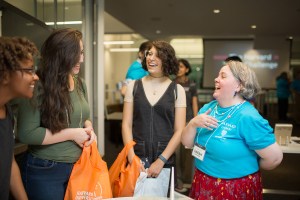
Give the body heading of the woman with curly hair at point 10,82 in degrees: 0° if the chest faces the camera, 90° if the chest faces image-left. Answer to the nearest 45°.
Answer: approximately 270°

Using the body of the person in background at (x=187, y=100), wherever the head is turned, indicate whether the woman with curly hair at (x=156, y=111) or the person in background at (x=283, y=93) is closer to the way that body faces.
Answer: the woman with curly hair

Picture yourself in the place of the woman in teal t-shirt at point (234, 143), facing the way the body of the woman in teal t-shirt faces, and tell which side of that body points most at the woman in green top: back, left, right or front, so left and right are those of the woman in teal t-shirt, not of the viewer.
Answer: front

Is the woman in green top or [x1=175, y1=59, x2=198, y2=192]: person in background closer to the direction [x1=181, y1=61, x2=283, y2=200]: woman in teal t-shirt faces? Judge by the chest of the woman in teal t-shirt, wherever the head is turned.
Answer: the woman in green top

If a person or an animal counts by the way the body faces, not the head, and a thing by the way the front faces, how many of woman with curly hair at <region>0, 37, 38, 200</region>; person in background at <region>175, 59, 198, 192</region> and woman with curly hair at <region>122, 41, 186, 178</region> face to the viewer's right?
1

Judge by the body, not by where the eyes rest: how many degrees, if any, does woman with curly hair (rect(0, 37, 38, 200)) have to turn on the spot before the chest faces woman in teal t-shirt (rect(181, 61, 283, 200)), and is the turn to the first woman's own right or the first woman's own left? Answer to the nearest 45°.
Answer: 0° — they already face them

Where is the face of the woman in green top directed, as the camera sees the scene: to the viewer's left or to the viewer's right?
to the viewer's right

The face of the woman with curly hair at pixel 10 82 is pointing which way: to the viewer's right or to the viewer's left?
to the viewer's right

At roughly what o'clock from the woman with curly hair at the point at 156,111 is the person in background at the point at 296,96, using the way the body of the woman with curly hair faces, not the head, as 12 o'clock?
The person in background is roughly at 7 o'clock from the woman with curly hair.

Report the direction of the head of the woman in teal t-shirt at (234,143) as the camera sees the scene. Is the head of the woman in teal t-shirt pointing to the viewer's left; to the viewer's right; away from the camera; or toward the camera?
to the viewer's left

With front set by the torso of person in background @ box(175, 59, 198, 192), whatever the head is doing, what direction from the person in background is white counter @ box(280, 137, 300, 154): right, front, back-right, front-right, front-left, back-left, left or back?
left

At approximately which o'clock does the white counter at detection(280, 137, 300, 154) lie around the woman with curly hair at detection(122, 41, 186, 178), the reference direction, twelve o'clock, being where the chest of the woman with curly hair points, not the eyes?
The white counter is roughly at 8 o'clock from the woman with curly hair.
